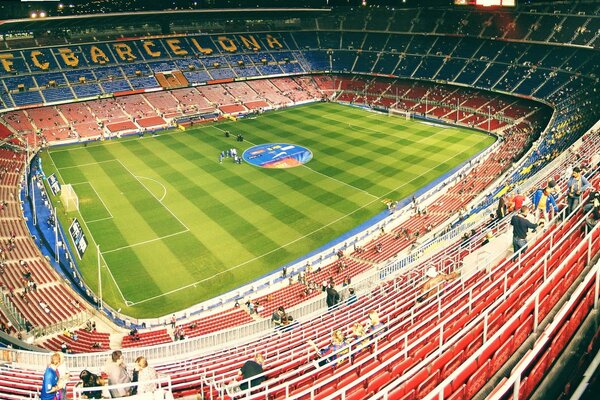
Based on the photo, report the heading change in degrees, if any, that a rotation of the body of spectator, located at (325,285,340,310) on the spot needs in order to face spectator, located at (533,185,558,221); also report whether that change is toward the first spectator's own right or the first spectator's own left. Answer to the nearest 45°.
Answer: approximately 180°

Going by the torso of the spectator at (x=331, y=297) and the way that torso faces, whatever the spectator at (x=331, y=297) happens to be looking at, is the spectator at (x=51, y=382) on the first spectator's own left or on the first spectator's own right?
on the first spectator's own left

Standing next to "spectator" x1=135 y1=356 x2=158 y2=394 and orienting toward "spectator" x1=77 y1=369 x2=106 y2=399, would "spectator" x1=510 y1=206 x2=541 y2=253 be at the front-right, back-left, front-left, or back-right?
back-right

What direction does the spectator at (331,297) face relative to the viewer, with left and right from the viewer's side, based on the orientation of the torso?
facing away from the viewer and to the left of the viewer

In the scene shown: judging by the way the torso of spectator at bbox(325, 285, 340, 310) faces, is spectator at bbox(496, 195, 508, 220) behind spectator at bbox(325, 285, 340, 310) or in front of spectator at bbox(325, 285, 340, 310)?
behind

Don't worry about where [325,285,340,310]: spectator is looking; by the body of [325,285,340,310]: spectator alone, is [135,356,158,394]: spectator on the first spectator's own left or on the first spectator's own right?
on the first spectator's own left

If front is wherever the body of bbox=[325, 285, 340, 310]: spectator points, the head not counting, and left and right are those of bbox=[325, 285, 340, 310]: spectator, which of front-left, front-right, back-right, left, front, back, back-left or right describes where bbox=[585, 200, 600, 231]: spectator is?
back

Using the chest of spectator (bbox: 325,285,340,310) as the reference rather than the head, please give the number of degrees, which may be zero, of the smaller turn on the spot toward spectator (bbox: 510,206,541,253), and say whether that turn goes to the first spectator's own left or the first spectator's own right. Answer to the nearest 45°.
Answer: approximately 180°

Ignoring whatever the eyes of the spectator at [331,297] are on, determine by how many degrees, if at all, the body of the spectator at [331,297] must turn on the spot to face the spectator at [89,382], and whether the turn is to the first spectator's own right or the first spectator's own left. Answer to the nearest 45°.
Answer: approximately 90° to the first spectator's own left

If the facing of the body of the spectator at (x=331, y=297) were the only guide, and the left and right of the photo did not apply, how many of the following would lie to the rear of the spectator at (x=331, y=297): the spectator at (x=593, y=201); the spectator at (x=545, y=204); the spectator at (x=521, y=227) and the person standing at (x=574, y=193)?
4

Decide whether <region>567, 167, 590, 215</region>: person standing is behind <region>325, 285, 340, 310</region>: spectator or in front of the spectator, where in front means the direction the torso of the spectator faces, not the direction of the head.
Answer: behind

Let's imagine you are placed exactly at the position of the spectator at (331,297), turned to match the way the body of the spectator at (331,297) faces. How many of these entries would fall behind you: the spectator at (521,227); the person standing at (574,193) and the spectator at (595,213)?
3
